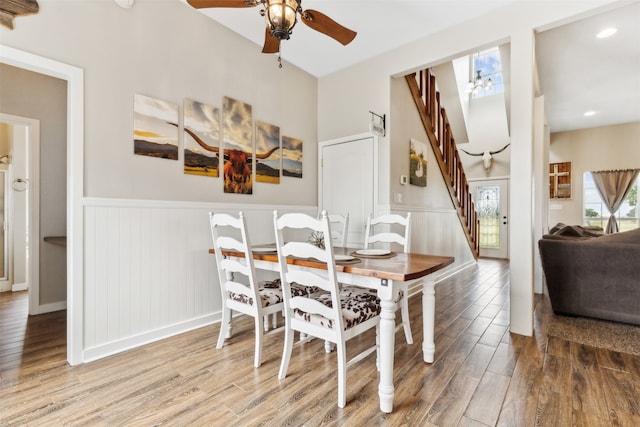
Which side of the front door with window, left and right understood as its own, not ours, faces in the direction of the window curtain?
left

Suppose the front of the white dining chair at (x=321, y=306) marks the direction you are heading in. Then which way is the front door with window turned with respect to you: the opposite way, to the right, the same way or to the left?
the opposite way

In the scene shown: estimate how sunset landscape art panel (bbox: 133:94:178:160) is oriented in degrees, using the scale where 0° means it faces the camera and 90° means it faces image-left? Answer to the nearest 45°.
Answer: approximately 315°

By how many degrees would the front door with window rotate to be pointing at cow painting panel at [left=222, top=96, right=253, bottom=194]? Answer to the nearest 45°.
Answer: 0° — it already faces it

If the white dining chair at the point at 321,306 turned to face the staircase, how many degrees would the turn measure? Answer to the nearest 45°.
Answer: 0° — it already faces it

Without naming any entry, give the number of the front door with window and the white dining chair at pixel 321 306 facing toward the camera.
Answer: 1

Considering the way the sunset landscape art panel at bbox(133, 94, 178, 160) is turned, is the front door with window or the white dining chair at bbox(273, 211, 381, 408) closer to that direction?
the white dining chair

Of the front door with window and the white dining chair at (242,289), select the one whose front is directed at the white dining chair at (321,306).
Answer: the front door with window
